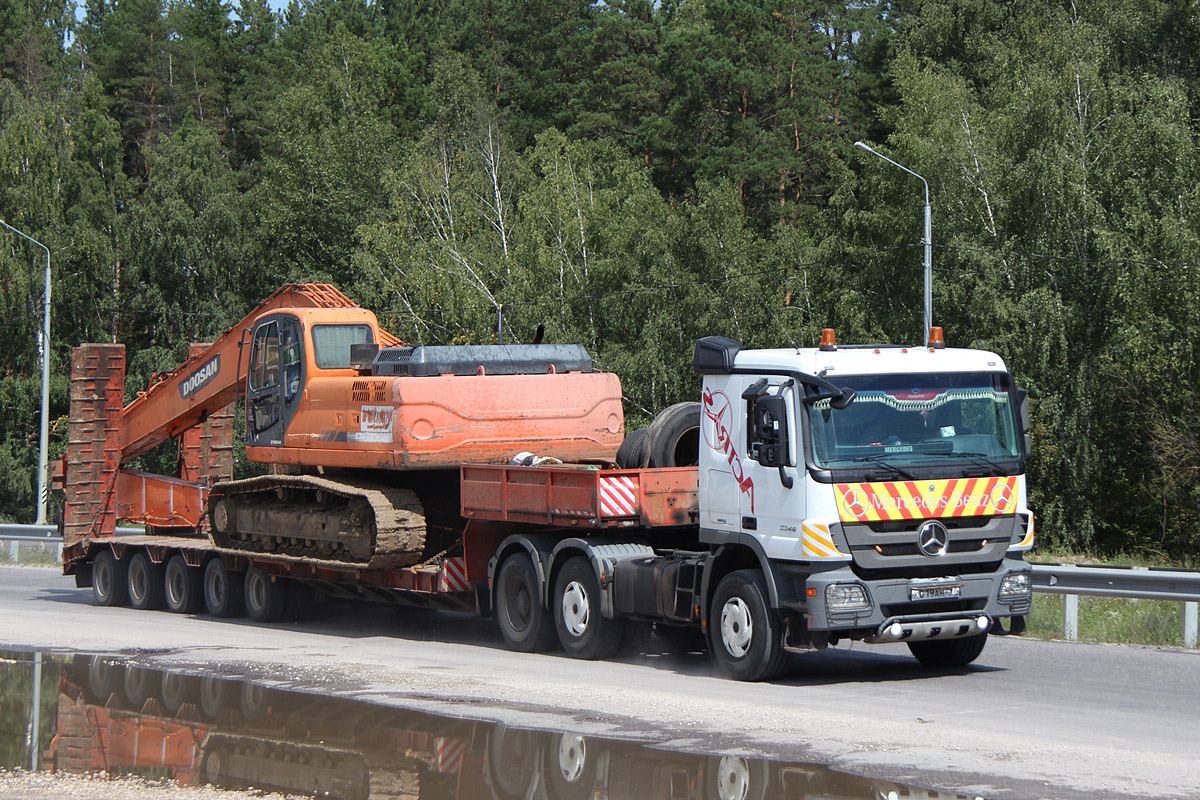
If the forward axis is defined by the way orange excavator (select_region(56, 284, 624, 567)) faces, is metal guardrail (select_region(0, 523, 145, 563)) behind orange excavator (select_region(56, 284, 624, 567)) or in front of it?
in front

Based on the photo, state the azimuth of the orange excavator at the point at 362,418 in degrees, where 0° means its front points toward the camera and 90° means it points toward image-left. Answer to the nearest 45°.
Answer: approximately 135°

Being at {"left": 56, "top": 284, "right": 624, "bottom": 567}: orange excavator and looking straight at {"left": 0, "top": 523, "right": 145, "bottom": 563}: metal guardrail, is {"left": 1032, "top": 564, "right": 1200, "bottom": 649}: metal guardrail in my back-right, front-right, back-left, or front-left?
back-right

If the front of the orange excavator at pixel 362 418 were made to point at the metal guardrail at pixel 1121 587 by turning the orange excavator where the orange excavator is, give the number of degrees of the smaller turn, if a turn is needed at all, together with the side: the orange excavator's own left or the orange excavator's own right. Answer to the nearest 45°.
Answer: approximately 135° to the orange excavator's own right
